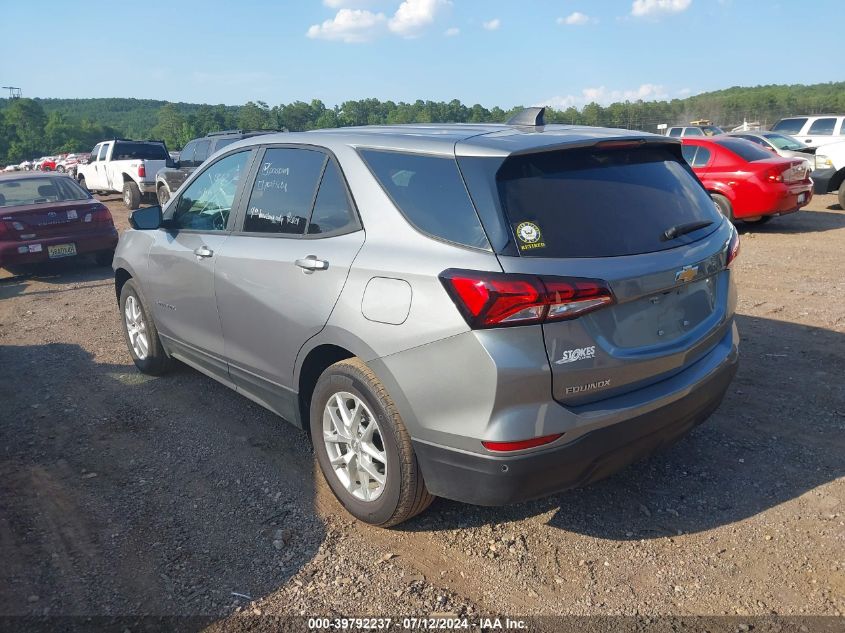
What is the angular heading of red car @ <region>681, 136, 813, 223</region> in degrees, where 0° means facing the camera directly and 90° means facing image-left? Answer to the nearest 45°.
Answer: approximately 135°

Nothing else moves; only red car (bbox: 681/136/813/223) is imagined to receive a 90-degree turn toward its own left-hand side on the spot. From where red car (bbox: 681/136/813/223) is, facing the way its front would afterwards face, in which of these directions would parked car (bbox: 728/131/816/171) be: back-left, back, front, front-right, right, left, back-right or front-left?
back-right

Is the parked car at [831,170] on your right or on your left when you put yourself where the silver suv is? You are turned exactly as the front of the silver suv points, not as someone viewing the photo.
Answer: on your right

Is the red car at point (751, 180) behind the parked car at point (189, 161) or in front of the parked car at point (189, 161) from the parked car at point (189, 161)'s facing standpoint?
behind

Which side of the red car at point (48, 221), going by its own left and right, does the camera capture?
back

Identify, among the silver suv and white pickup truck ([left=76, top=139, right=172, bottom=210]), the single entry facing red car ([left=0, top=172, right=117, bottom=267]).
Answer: the silver suv

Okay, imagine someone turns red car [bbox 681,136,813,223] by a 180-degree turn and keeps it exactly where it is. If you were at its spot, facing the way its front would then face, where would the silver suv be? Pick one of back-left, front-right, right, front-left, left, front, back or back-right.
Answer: front-right

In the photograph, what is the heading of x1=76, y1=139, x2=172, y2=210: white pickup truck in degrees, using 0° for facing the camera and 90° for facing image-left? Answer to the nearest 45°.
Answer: approximately 135°

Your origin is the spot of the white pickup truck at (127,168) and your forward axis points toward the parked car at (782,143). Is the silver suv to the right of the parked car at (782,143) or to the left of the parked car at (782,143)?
right

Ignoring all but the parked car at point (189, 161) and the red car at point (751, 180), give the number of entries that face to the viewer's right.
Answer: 0
